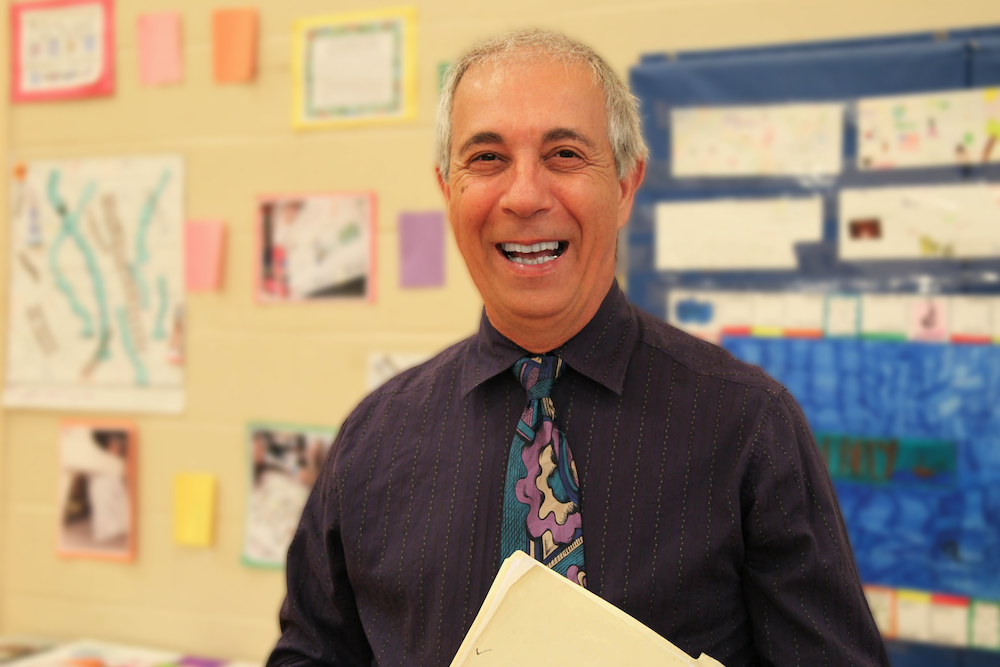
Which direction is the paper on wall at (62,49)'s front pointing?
toward the camera

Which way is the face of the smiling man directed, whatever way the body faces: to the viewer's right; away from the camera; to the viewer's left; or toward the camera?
toward the camera

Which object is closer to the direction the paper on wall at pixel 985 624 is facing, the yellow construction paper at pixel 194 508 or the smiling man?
the smiling man

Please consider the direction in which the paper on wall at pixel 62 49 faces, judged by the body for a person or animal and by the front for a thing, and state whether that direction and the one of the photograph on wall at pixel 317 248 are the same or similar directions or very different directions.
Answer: same or similar directions

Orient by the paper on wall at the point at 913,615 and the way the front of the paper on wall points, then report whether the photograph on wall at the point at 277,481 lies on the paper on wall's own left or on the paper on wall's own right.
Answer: on the paper on wall's own right

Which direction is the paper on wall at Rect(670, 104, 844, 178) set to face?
toward the camera

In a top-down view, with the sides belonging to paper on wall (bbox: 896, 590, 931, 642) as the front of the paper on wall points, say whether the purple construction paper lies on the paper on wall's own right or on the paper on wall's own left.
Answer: on the paper on wall's own right

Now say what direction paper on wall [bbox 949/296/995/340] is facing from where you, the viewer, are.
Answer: facing the viewer

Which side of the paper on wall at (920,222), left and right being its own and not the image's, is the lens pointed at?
front
